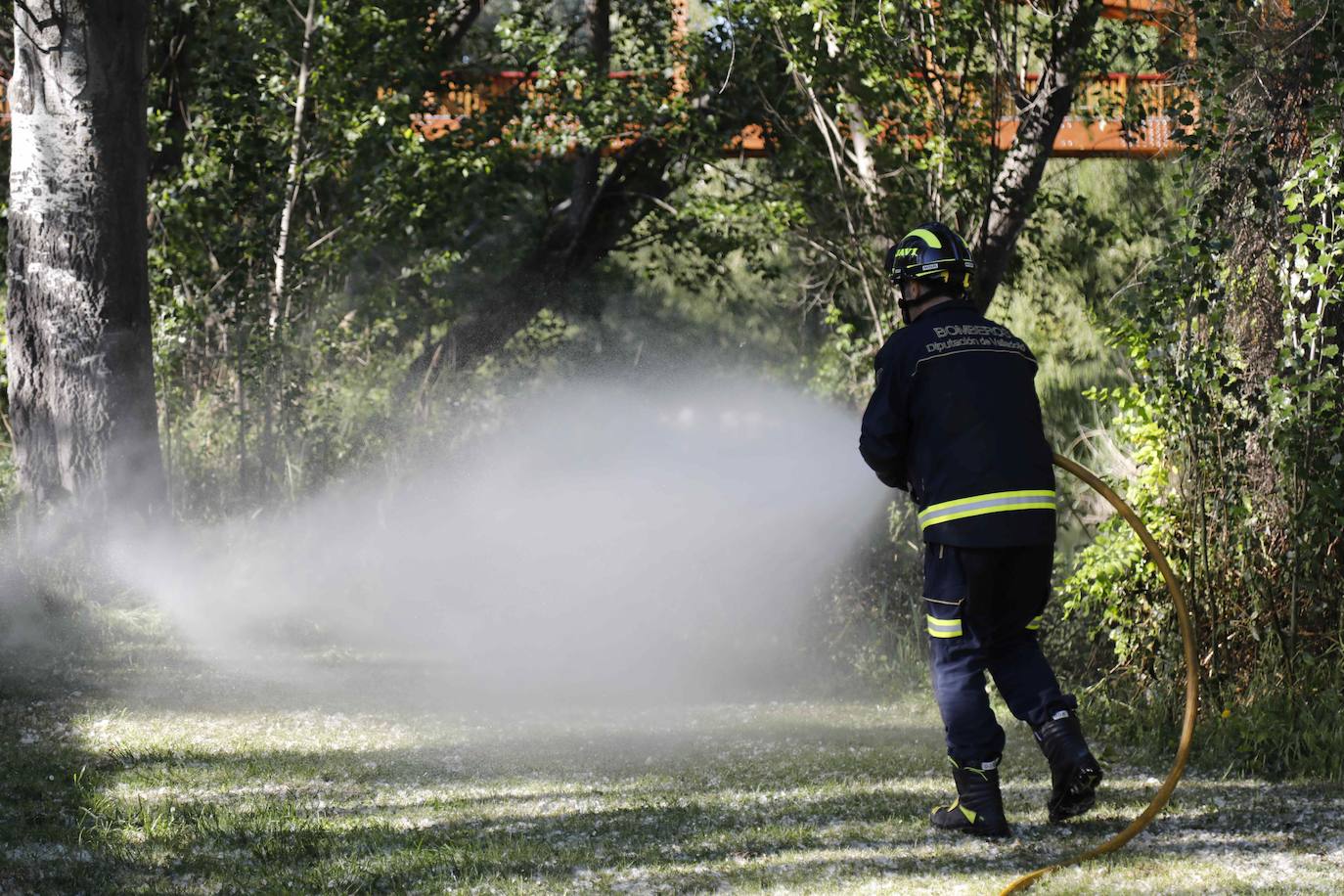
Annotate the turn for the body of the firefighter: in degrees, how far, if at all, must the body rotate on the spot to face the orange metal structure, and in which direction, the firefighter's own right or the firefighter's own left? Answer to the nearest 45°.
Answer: approximately 45° to the firefighter's own right

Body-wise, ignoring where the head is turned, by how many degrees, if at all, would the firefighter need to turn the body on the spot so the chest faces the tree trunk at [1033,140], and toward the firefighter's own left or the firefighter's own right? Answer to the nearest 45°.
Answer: approximately 45° to the firefighter's own right

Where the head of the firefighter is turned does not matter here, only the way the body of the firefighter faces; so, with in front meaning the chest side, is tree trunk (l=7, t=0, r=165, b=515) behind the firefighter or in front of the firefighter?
in front

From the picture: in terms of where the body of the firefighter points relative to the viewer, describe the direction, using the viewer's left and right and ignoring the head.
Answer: facing away from the viewer and to the left of the viewer

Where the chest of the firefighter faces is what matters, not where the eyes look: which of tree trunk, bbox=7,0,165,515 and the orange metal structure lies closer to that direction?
the tree trunk

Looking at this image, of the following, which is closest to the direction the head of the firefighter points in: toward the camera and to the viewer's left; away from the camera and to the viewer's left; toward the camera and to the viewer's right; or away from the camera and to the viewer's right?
away from the camera and to the viewer's left
